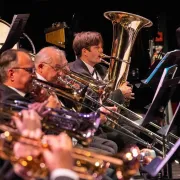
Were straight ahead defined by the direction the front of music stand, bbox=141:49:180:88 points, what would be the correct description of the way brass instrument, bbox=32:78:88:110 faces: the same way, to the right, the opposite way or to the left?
the opposite way

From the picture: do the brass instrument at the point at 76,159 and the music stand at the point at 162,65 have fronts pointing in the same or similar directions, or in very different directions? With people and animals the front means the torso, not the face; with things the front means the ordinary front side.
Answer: very different directions

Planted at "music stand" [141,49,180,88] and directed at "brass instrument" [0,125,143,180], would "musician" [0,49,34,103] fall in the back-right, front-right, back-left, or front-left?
front-right
